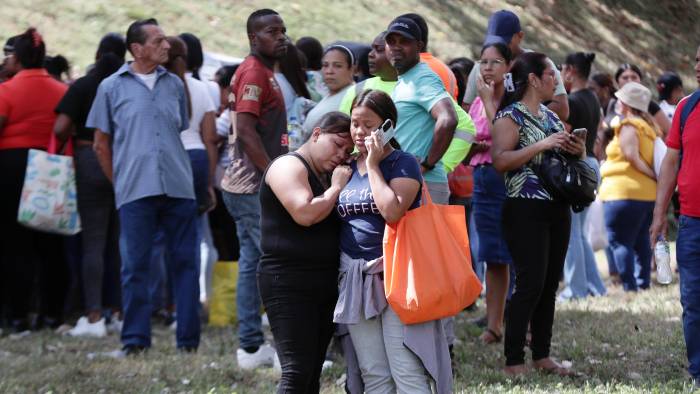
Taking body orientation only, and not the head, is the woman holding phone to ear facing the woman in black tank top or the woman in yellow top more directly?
the woman in black tank top

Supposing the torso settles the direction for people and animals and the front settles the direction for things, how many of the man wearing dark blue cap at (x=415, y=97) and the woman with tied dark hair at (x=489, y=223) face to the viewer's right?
0

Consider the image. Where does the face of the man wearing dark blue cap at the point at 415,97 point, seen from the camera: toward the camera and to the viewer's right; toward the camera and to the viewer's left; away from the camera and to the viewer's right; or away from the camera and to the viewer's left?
toward the camera and to the viewer's left

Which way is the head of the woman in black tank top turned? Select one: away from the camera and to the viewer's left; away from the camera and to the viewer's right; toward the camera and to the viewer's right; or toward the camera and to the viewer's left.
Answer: toward the camera and to the viewer's right

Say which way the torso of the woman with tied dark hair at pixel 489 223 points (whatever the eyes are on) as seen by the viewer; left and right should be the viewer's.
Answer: facing the viewer and to the left of the viewer

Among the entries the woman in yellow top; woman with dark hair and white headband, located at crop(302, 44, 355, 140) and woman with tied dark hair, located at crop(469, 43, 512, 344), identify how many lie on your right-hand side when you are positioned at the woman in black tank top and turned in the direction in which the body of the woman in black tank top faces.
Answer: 0

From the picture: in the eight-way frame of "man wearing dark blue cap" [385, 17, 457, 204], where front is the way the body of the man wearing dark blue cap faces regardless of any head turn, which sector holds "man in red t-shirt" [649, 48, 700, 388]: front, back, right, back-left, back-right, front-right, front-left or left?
back-left
